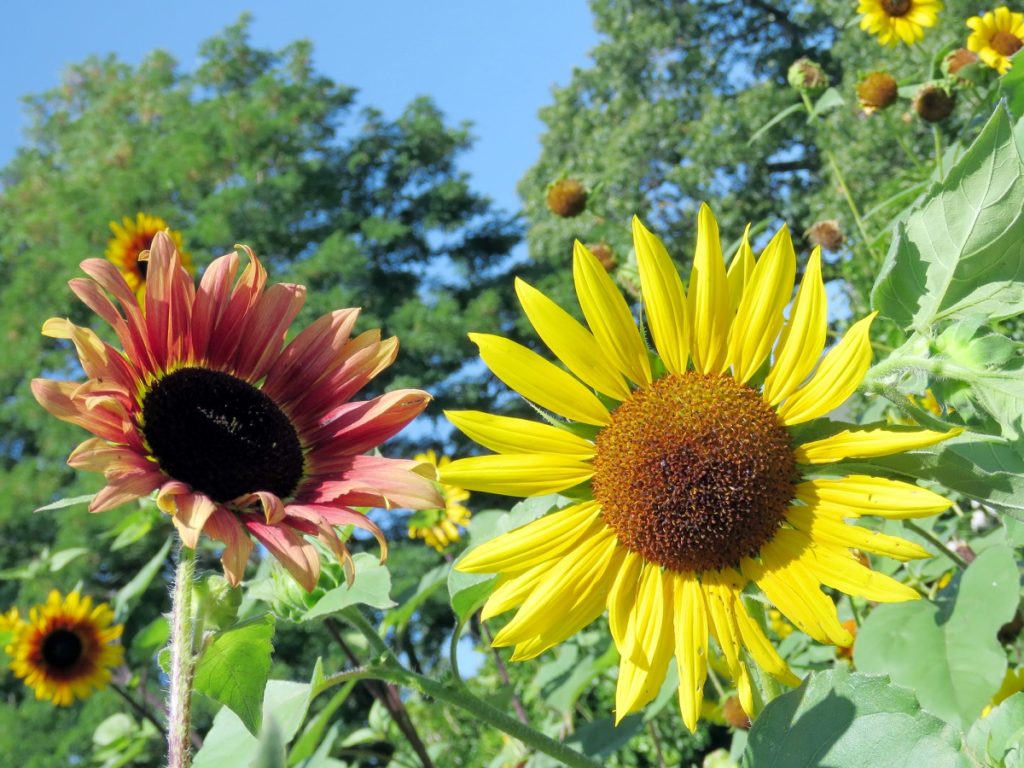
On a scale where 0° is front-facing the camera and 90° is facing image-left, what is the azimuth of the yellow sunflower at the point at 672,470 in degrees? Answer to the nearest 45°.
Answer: approximately 0°

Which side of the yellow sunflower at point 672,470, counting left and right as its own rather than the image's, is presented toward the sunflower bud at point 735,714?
back

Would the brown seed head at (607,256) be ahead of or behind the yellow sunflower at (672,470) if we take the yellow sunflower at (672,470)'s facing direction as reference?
behind

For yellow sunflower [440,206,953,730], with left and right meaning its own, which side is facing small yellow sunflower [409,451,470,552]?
back

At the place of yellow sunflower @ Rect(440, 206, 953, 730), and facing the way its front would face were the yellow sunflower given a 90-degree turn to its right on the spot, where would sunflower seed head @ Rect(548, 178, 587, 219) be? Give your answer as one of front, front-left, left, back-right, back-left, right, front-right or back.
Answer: right

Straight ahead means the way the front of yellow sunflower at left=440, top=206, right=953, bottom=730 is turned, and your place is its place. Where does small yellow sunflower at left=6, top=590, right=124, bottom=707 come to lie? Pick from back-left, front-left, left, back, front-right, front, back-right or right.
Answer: back-right

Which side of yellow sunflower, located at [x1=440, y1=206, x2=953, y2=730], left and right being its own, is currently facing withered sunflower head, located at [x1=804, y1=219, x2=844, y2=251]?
back

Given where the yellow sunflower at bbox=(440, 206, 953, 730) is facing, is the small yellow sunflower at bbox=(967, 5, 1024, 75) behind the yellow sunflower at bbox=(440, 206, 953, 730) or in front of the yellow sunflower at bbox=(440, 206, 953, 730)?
behind

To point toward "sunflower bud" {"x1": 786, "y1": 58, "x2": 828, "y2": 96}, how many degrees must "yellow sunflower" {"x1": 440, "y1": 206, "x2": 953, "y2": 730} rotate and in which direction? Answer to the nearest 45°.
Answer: approximately 180°
